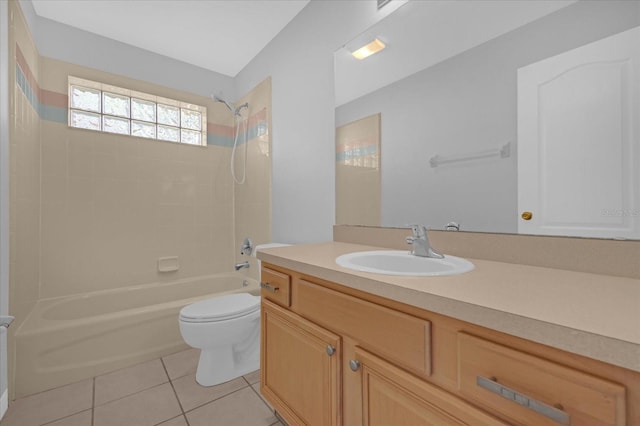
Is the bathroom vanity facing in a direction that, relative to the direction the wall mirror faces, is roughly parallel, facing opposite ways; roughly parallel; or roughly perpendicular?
roughly parallel

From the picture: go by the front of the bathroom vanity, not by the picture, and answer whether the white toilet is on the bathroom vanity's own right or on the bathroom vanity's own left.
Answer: on the bathroom vanity's own right

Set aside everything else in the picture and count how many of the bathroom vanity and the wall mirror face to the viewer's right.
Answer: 0

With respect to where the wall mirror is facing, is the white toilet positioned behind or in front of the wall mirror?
in front

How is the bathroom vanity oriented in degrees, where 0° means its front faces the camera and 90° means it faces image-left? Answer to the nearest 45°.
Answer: approximately 45°

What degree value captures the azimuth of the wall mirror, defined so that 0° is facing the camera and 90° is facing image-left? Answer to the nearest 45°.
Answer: approximately 45°
